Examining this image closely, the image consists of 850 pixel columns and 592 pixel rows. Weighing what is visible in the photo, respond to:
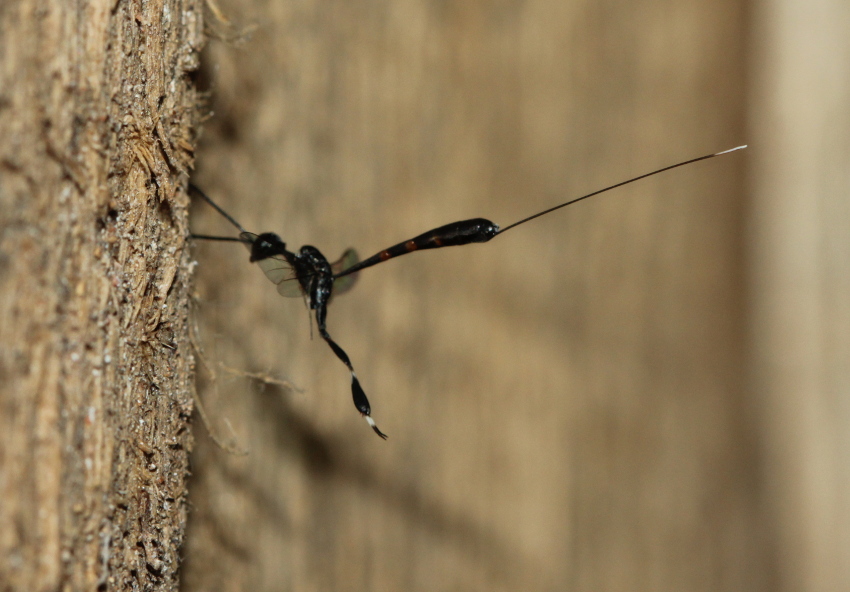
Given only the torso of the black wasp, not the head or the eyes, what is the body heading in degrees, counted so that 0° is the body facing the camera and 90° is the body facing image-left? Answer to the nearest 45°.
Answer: approximately 90°
